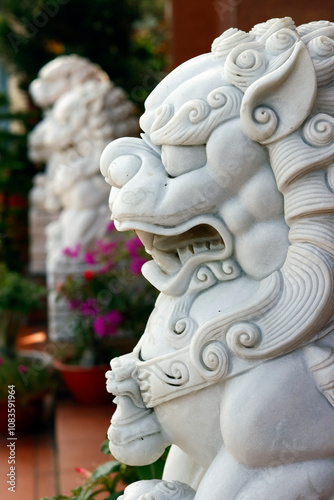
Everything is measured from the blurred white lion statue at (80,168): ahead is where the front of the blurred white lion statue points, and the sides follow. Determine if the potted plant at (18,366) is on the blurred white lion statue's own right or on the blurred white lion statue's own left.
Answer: on the blurred white lion statue's own left

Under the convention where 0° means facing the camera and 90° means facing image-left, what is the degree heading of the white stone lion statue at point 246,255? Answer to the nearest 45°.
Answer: approximately 90°

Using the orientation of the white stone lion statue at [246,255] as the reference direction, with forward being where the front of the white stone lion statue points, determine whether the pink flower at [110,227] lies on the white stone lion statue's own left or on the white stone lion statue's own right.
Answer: on the white stone lion statue's own right

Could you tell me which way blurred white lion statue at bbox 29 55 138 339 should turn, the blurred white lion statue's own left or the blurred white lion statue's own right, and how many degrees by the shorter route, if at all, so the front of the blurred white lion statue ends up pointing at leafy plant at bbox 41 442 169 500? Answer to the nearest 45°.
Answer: approximately 90° to the blurred white lion statue's own left

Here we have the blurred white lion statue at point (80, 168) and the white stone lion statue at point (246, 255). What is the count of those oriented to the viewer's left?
2

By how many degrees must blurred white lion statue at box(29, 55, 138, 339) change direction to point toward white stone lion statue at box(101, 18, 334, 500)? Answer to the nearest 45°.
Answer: approximately 90° to its left

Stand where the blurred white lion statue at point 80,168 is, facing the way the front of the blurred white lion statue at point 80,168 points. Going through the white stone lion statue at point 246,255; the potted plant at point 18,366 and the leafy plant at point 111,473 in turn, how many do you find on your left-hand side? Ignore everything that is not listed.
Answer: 3

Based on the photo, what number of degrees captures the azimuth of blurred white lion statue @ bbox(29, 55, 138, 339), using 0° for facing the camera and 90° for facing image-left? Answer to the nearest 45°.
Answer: approximately 90°
